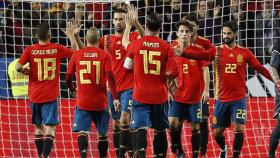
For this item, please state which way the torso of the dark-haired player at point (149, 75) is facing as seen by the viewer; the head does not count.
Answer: away from the camera

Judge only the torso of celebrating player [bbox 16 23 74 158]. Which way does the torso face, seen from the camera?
away from the camera

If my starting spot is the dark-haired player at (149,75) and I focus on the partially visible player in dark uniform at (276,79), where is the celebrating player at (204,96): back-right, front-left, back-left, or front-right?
front-left

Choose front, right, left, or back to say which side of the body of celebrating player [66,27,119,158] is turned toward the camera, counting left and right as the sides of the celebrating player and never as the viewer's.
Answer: back

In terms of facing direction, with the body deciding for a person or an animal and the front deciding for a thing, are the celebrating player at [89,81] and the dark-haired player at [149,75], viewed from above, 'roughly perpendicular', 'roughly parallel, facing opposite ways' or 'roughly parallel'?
roughly parallel

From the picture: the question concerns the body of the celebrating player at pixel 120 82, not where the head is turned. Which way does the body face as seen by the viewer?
toward the camera

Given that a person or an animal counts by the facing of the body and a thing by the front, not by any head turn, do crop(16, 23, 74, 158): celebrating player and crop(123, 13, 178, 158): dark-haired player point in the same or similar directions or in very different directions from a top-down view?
same or similar directions

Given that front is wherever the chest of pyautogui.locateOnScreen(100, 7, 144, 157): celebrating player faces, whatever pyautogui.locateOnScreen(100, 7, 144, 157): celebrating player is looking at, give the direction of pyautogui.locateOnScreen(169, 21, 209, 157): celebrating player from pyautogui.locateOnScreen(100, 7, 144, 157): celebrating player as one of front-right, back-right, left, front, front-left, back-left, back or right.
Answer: left
